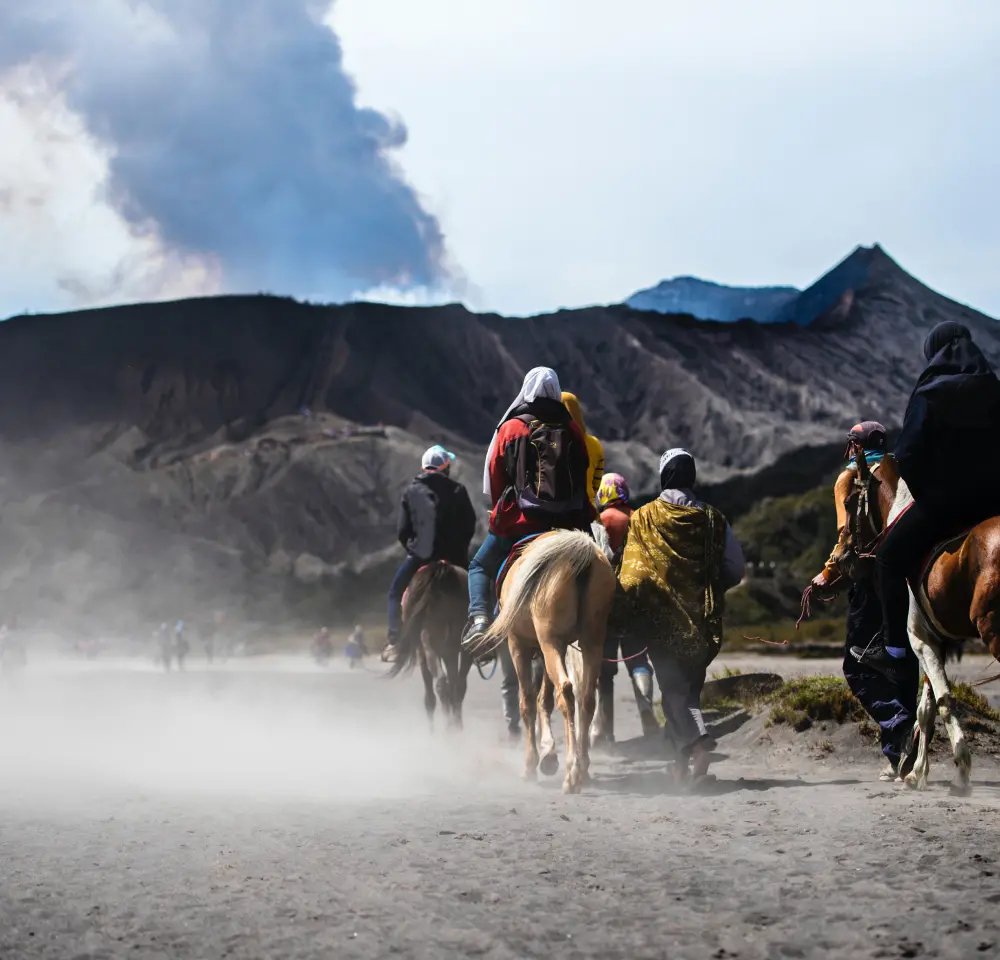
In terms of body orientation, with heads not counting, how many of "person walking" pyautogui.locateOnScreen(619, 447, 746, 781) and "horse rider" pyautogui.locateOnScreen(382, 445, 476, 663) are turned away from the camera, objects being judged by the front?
2

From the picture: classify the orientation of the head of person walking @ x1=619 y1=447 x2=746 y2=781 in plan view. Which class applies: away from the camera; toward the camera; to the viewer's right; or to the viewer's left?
away from the camera

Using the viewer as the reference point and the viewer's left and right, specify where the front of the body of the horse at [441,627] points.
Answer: facing away from the viewer

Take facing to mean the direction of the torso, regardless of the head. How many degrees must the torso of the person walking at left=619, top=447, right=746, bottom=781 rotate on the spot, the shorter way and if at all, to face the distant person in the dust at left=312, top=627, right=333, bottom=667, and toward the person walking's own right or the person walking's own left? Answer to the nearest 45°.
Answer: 0° — they already face it

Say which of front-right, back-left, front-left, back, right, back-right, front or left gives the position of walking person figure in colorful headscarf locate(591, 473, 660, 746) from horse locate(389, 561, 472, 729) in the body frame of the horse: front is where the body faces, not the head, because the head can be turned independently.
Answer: right

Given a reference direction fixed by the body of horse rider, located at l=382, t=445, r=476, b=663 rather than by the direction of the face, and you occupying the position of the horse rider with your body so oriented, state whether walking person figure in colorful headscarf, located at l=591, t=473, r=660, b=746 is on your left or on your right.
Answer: on your right

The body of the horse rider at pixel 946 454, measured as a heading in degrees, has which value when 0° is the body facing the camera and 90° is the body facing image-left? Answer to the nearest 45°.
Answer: approximately 135°

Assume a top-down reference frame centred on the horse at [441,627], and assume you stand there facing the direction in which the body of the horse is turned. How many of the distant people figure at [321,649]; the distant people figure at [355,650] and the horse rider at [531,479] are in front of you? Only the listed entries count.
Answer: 2

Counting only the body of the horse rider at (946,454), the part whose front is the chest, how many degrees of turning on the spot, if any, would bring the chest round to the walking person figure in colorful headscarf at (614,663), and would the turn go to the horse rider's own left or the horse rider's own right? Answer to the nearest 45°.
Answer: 0° — they already face it

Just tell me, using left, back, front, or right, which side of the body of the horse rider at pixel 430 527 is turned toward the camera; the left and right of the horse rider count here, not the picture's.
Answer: back

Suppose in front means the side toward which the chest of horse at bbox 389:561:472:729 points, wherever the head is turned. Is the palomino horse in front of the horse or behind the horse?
behind

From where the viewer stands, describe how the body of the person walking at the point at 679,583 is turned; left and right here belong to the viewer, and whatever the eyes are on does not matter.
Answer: facing away from the viewer
